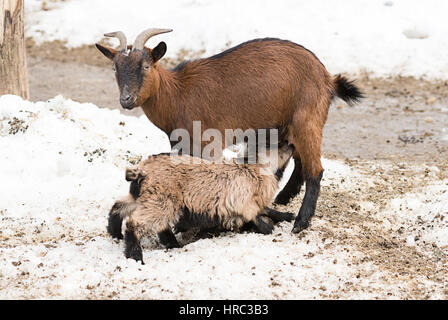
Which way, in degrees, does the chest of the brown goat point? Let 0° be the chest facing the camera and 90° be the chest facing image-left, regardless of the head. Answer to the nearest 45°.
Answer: approximately 90°

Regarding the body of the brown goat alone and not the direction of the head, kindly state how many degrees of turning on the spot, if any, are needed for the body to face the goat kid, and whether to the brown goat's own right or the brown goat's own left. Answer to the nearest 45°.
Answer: approximately 45° to the brown goat's own left

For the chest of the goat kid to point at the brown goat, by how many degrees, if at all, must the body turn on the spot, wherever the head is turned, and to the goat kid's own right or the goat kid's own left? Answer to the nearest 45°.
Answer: approximately 45° to the goat kid's own left

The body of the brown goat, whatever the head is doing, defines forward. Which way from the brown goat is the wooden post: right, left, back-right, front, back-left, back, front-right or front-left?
front-right

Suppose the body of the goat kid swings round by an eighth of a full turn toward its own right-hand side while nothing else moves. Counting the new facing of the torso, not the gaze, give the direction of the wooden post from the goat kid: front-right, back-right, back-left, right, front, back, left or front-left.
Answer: back

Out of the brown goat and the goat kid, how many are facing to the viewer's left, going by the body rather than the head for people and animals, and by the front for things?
1

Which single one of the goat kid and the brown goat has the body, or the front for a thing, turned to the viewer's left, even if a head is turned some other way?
the brown goat

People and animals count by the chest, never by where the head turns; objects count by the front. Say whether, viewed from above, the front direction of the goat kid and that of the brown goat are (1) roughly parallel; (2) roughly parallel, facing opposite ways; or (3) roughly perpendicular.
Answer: roughly parallel, facing opposite ways

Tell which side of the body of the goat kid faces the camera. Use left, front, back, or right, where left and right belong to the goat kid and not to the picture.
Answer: right
